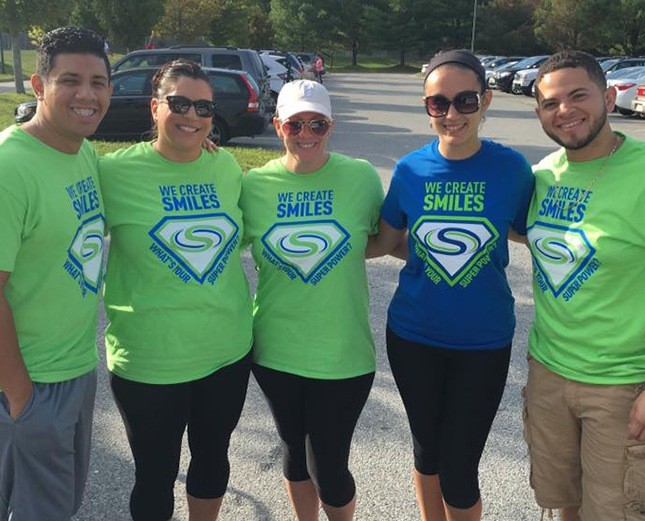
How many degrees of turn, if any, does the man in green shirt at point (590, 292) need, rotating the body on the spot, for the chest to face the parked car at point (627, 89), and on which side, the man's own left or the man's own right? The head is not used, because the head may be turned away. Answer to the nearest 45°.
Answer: approximately 135° to the man's own right

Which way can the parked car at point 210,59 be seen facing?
to the viewer's left

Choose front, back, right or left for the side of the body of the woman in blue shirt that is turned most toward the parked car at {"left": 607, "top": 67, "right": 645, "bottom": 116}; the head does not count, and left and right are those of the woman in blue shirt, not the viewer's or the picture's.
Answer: back

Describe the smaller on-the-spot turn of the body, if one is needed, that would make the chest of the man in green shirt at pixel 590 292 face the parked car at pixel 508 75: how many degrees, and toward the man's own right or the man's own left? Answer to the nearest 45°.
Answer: approximately 135° to the man's own right

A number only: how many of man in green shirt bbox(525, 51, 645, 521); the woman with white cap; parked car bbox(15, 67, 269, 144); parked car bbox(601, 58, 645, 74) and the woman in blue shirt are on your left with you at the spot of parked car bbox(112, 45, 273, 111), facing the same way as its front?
4

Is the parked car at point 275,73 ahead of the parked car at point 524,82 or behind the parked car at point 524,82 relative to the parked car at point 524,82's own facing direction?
ahead

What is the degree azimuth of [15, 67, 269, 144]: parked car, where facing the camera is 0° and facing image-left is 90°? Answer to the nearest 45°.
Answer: approximately 90°
